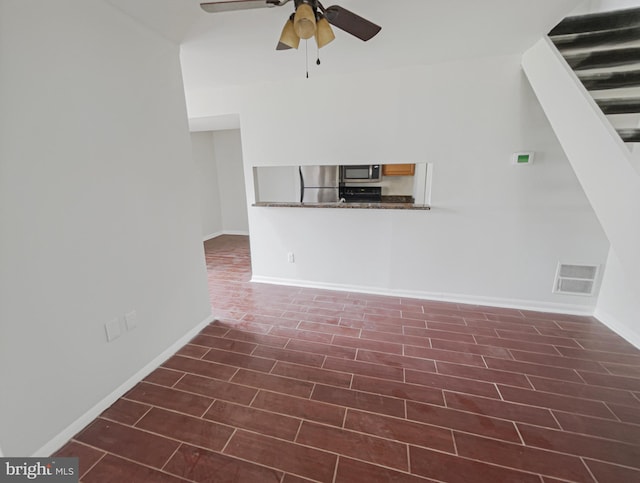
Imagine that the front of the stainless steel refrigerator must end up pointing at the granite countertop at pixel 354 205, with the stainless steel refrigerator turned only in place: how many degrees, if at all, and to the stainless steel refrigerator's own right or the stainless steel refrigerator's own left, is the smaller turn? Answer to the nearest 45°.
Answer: approximately 45° to the stainless steel refrigerator's own left

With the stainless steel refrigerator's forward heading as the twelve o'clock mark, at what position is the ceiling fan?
The ceiling fan is roughly at 12 o'clock from the stainless steel refrigerator.

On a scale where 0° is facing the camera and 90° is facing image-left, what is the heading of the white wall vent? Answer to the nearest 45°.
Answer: approximately 0°

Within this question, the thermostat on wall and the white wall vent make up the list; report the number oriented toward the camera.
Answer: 2

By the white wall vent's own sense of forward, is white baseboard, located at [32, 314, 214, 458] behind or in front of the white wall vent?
in front

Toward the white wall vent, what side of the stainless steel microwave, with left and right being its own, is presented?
left
